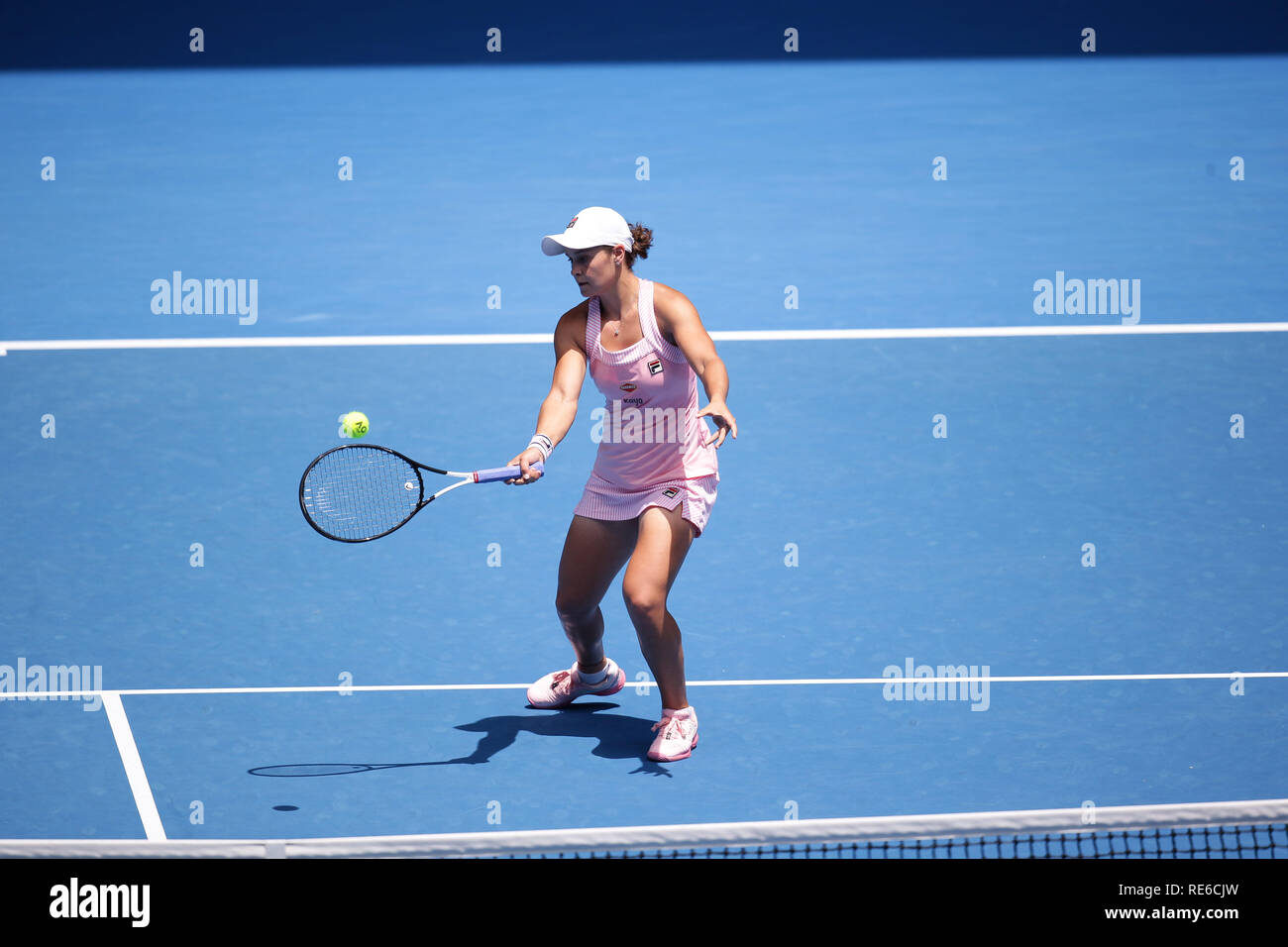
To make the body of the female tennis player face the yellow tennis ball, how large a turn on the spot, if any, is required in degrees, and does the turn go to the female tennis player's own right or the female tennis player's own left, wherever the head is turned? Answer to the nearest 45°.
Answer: approximately 45° to the female tennis player's own right

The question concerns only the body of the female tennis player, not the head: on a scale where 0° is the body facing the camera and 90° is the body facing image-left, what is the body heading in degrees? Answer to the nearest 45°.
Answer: approximately 45°

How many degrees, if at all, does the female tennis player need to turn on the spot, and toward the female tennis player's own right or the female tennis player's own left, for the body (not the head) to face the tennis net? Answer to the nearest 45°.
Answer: approximately 45° to the female tennis player's own left
